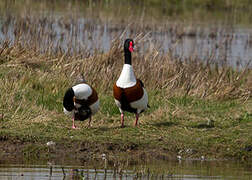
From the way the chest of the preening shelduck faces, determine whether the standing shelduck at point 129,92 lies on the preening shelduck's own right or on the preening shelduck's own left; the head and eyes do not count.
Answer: on the preening shelduck's own left
